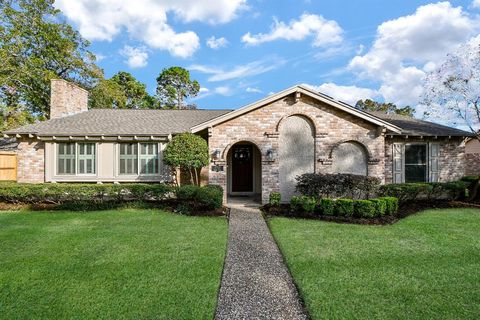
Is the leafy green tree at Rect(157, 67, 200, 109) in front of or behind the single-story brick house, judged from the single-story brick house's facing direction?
behind

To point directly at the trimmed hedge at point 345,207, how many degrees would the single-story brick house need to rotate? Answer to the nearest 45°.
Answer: approximately 45° to its left

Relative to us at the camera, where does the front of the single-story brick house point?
facing the viewer

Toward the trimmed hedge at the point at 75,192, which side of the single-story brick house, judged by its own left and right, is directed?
right

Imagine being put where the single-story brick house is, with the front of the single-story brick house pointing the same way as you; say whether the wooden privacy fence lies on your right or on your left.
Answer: on your right

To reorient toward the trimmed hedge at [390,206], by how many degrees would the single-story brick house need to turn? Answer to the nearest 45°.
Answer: approximately 45° to its left

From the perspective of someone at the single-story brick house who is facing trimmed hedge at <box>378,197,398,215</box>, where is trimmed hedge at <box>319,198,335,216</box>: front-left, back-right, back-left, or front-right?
front-right

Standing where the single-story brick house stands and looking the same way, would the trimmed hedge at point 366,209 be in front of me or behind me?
in front

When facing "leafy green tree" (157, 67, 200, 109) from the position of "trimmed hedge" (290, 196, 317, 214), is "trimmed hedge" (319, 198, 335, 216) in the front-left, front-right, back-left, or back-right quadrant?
back-right

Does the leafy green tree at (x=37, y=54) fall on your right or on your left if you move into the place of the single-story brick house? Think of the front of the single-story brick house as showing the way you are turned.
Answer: on your right

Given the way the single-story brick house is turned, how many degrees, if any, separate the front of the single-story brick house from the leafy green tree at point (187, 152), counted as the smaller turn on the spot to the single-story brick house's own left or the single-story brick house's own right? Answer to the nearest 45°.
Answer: approximately 45° to the single-story brick house's own right

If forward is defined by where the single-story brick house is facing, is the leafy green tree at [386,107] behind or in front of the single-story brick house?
behind

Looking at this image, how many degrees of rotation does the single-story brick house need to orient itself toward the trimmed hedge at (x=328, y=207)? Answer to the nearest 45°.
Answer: approximately 45° to its left

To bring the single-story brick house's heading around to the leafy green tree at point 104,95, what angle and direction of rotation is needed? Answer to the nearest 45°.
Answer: approximately 135° to its right
